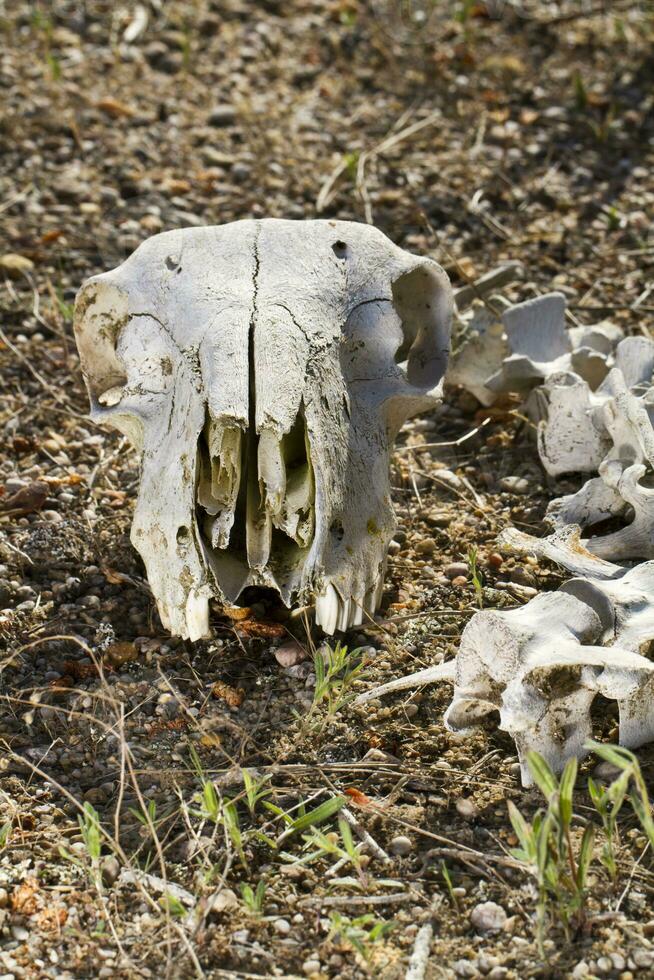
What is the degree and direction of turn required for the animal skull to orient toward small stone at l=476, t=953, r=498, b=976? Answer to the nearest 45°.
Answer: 0° — it already faces it

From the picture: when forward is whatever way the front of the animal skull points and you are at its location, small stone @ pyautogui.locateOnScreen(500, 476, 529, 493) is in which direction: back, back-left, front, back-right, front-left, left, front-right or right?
back-left

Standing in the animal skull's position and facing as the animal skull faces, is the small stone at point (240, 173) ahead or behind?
behind

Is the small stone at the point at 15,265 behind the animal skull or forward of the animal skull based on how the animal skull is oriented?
behind

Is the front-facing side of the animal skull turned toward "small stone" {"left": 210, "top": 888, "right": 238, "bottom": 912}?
yes

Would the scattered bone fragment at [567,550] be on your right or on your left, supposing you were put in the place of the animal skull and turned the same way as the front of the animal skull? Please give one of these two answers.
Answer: on your left

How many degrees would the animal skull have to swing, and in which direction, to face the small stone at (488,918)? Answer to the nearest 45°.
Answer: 0° — it already faces it

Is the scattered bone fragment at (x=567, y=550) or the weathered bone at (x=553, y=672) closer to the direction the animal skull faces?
the weathered bone

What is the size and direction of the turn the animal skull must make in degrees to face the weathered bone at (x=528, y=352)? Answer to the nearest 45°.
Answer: approximately 135° to its left

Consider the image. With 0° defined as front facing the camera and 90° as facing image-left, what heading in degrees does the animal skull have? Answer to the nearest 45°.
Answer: approximately 0°

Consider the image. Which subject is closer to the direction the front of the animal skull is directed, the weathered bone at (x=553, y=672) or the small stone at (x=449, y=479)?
the weathered bone
